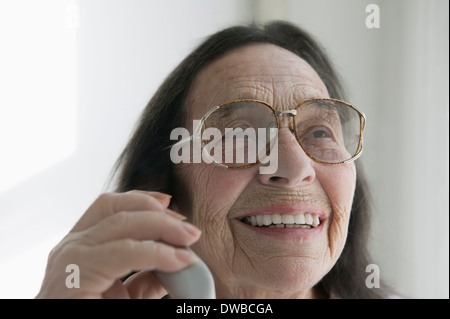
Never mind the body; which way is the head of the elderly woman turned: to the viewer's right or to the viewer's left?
to the viewer's right
